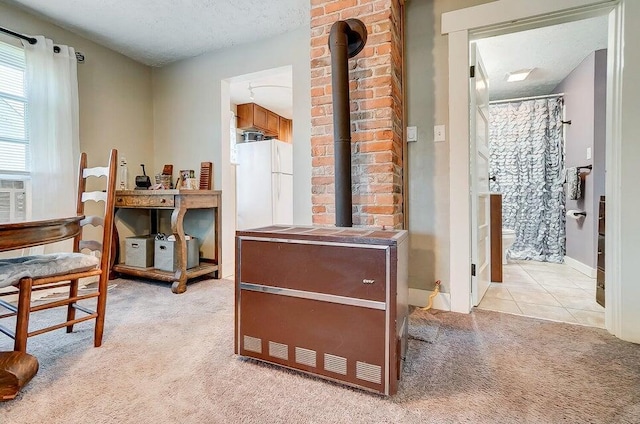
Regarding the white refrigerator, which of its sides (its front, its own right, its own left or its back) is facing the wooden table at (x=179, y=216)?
right

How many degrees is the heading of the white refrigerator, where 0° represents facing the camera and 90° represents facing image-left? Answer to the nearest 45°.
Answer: approximately 315°

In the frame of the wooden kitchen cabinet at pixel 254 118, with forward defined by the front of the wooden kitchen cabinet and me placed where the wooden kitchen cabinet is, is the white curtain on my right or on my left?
on my right

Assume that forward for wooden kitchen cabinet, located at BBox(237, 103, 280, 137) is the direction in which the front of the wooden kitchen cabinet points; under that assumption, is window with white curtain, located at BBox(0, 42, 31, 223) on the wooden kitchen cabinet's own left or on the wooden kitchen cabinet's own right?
on the wooden kitchen cabinet's own right

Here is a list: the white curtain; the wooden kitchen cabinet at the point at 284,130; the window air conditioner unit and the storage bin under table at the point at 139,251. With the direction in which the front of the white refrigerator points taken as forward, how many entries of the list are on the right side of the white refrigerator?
3

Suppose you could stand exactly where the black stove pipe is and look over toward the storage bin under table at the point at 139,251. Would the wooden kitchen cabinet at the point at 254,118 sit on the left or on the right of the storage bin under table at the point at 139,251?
right

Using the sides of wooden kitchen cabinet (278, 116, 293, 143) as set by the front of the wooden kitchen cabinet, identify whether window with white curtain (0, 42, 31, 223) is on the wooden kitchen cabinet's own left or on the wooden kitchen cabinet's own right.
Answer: on the wooden kitchen cabinet's own right

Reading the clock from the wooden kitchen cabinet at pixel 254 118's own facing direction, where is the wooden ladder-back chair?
The wooden ladder-back chair is roughly at 2 o'clock from the wooden kitchen cabinet.

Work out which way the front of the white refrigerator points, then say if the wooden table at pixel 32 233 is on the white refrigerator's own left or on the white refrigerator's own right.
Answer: on the white refrigerator's own right
